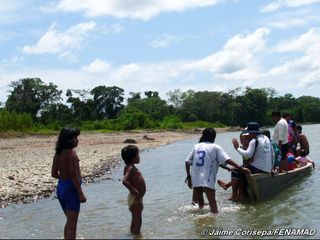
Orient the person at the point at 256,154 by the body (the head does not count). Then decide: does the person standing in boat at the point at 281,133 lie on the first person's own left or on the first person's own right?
on the first person's own right

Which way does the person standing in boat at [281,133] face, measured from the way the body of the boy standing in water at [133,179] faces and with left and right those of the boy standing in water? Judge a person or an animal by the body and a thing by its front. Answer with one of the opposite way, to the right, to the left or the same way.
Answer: the opposite way

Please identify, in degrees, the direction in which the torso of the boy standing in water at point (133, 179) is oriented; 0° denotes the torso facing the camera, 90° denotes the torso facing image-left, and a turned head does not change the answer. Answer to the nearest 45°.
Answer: approximately 270°

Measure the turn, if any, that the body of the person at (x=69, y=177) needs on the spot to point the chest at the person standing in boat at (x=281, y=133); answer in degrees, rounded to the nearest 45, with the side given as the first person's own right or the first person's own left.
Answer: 0° — they already face them

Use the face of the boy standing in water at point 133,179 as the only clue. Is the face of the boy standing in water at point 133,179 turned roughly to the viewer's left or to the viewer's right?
to the viewer's right

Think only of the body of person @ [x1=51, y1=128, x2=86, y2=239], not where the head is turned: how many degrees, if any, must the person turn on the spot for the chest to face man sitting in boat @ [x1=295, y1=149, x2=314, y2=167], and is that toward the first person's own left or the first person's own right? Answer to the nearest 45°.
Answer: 0° — they already face them

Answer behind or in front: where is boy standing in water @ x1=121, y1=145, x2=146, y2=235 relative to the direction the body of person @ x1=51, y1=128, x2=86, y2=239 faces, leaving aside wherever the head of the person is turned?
in front
